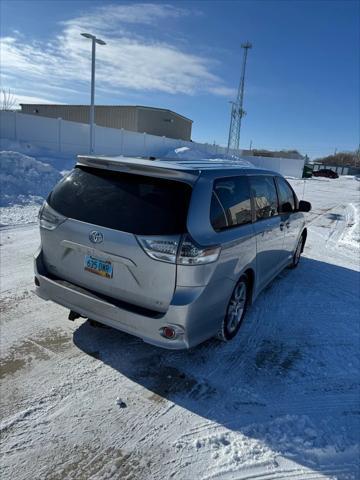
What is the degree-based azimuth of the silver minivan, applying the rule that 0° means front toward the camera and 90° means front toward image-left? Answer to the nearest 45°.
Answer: approximately 225°

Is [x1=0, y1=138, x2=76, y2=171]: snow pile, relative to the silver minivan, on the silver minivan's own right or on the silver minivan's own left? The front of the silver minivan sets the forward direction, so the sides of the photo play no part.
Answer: on the silver minivan's own left

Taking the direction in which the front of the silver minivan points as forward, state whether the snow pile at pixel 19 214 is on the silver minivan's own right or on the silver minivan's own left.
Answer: on the silver minivan's own left

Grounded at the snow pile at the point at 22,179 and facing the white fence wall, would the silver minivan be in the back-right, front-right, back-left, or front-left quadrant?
back-right

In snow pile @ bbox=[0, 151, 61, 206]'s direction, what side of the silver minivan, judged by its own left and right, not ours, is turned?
left

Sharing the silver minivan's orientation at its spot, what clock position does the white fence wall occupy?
The white fence wall is roughly at 10 o'clock from the silver minivan.
